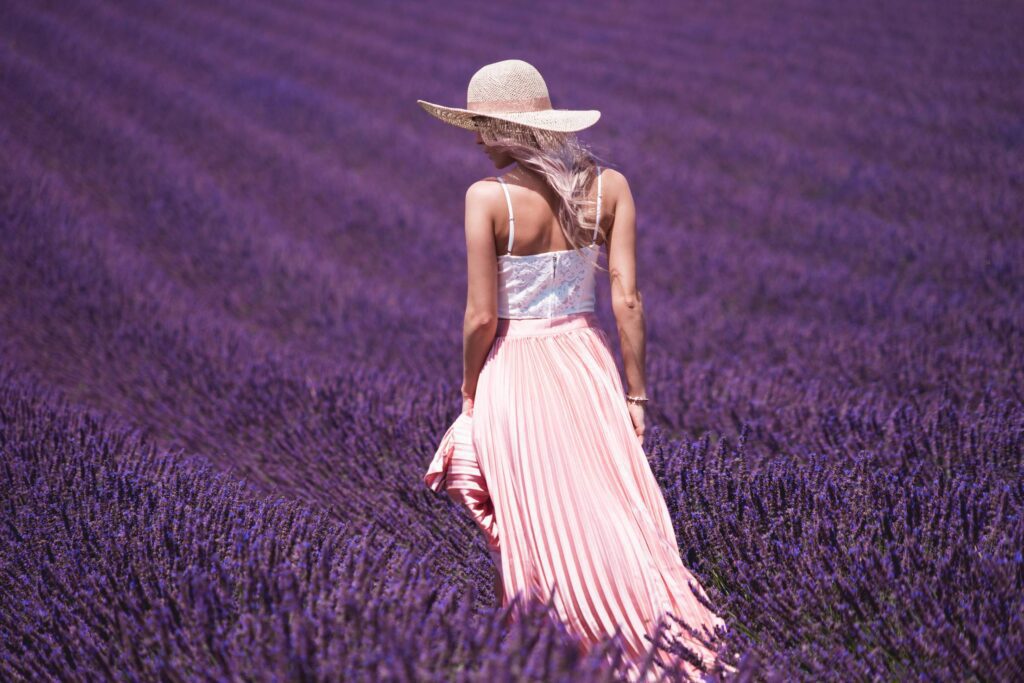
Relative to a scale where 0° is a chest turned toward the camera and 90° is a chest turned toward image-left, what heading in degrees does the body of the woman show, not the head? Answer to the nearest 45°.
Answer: approximately 180°

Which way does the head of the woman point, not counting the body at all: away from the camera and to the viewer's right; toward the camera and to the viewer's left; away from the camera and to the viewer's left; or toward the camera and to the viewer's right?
away from the camera and to the viewer's left
